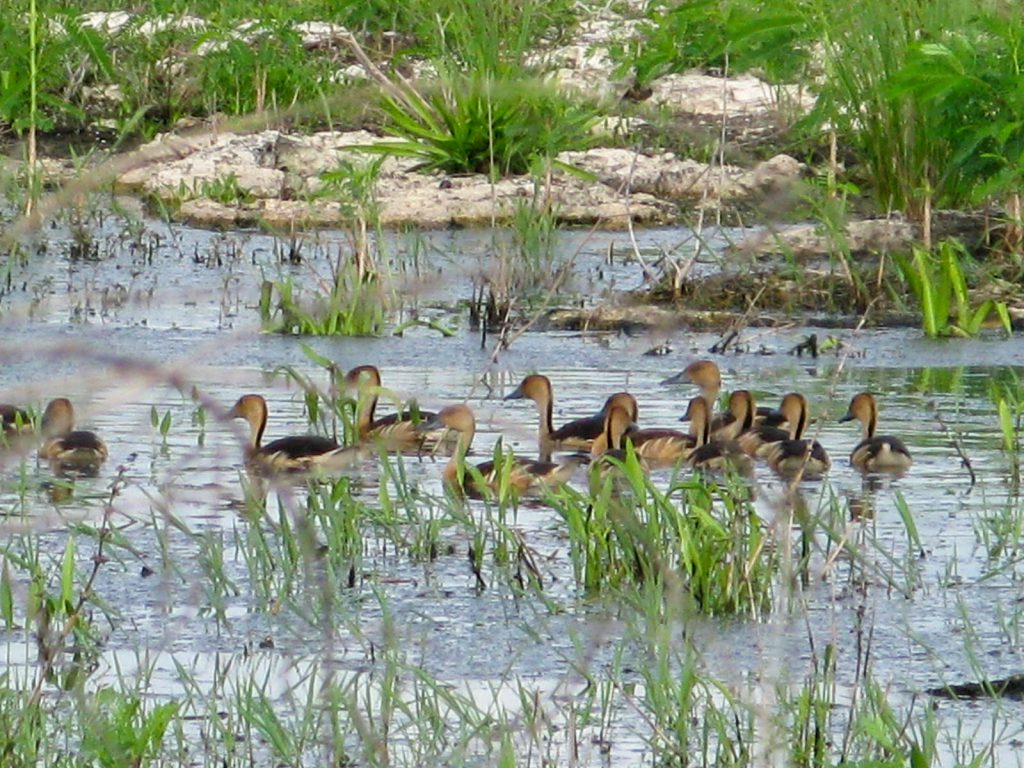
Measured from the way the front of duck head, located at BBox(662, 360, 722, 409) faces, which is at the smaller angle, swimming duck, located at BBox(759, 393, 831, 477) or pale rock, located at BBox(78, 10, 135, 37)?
the pale rock

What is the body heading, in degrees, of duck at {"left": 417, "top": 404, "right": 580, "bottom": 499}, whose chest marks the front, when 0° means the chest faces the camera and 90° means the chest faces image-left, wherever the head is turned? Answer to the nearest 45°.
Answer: approximately 90°

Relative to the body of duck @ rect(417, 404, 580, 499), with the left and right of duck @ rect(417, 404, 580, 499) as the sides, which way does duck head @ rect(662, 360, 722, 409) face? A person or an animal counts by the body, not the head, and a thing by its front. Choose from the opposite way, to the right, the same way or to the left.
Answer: the same way

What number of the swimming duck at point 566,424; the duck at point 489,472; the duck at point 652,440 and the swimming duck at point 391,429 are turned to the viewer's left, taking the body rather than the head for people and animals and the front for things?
4

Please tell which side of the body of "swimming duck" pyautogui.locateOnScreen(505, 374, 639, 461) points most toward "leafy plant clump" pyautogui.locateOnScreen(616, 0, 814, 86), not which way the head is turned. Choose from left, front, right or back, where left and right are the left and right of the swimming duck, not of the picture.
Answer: right

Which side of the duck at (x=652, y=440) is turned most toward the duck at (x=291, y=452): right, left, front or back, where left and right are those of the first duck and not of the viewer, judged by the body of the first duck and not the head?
front

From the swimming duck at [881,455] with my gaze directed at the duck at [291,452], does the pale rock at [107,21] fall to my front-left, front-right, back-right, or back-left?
front-right

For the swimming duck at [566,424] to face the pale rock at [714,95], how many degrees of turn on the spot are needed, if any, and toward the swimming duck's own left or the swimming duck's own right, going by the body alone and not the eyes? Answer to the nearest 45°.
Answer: approximately 90° to the swimming duck's own right

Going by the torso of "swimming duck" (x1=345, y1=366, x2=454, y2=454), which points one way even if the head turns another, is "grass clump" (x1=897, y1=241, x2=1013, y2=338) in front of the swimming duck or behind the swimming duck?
behind

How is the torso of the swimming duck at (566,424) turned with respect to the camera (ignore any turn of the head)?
to the viewer's left

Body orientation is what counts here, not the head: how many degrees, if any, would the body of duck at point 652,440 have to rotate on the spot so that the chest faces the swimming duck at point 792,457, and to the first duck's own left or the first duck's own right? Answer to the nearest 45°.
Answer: approximately 180°

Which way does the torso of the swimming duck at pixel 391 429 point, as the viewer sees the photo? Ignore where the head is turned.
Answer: to the viewer's left

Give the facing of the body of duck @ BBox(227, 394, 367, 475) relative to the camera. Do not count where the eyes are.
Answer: to the viewer's left

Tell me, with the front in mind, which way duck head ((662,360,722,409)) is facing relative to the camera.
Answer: to the viewer's left

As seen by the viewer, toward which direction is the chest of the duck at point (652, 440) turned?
to the viewer's left

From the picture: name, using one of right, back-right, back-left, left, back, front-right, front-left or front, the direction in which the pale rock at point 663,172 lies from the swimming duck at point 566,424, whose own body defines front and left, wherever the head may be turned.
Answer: right
